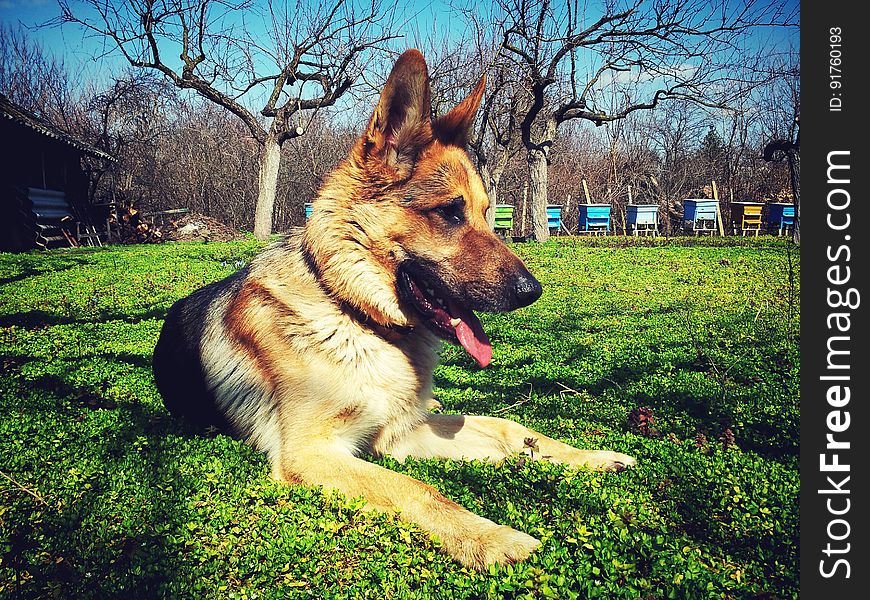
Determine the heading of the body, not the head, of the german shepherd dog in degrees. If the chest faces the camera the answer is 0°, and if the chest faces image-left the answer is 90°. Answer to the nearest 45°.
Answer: approximately 315°

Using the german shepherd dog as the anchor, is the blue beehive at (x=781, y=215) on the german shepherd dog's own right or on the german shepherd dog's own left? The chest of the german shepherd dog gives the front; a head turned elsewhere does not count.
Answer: on the german shepherd dog's own left

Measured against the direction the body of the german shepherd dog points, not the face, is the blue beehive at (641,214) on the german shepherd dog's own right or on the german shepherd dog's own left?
on the german shepherd dog's own left

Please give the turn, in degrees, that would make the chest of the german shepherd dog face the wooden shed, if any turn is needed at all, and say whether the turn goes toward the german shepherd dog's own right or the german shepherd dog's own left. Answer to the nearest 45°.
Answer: approximately 180°
